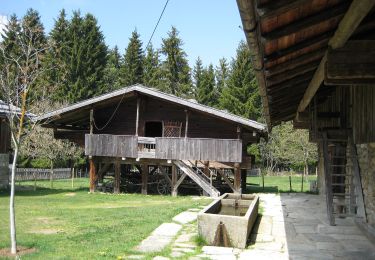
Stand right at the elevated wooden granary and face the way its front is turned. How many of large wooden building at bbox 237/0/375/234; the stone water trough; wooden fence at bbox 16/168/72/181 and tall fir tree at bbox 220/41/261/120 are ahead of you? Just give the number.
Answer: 2

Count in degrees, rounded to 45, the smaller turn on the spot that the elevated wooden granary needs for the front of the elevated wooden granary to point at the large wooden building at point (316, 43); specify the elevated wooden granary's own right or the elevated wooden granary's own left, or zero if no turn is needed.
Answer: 0° — it already faces it

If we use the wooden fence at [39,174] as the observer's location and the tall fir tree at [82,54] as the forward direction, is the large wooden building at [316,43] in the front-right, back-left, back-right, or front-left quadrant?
back-right

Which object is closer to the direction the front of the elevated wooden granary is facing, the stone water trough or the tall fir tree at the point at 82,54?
the stone water trough

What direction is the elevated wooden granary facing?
toward the camera

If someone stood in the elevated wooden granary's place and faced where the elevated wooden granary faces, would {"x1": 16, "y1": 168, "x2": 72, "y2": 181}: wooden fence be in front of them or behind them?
behind

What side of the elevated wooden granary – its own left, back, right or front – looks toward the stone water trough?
front

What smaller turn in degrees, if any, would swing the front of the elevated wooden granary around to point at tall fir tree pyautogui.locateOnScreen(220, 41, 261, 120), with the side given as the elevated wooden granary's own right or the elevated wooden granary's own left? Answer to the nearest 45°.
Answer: approximately 180°

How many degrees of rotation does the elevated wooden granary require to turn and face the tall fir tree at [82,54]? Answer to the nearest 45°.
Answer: approximately 180°

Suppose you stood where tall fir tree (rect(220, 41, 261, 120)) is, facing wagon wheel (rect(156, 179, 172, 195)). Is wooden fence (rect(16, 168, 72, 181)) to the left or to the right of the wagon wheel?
right

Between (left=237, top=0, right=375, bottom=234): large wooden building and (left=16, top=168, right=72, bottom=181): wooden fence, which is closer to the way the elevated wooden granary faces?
the large wooden building
